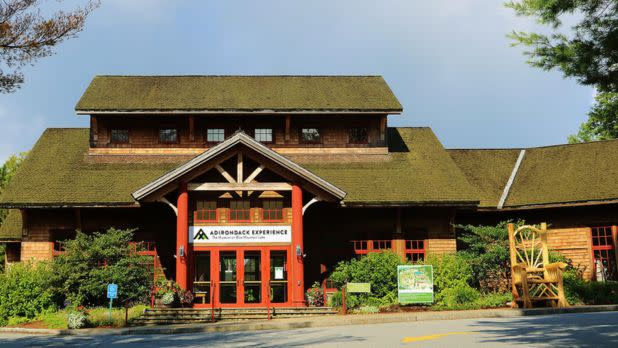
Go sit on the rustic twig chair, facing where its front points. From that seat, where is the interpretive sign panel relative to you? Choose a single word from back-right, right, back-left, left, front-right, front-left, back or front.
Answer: back-right

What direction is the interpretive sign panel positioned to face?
toward the camera

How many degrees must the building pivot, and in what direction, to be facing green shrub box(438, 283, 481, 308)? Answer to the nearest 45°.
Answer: approximately 45° to its left

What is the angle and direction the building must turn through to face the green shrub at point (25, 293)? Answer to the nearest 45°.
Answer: approximately 45° to its right

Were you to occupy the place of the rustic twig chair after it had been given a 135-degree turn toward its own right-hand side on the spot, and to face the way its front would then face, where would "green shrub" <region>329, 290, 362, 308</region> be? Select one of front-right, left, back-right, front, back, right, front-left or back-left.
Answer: front

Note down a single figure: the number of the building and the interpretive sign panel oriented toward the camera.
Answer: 2

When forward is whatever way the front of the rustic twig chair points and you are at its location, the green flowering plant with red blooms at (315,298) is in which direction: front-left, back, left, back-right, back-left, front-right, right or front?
back-right

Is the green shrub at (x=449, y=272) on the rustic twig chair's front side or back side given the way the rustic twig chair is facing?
on the back side

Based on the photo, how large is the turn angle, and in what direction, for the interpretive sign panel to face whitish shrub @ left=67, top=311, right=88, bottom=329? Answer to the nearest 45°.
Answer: approximately 45° to its right

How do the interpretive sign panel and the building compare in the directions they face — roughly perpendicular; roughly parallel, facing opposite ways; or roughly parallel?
roughly parallel

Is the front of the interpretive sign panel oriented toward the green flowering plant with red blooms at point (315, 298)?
no

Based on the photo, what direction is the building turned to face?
toward the camera

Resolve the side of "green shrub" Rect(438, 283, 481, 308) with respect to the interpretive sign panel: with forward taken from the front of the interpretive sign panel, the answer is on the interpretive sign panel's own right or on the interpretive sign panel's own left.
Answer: on the interpretive sign panel's own left

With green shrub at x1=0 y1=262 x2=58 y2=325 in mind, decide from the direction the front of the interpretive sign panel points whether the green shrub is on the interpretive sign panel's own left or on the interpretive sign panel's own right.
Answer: on the interpretive sign panel's own right

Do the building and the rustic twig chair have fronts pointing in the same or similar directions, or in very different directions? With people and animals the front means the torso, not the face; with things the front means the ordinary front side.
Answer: same or similar directions

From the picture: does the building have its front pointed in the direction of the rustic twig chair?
no
